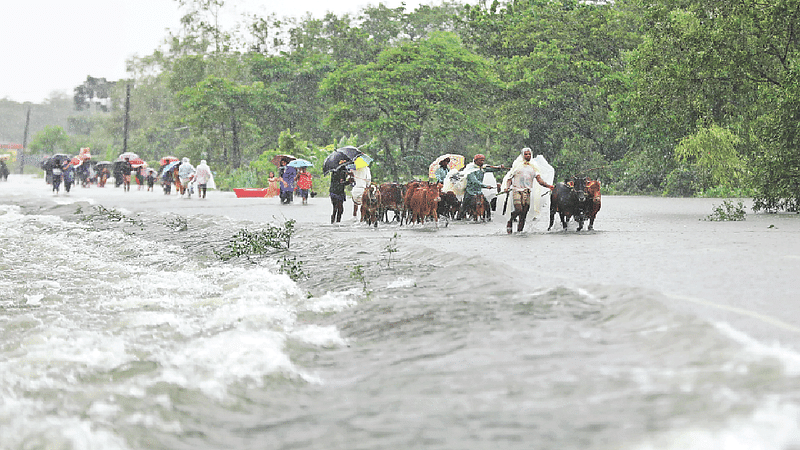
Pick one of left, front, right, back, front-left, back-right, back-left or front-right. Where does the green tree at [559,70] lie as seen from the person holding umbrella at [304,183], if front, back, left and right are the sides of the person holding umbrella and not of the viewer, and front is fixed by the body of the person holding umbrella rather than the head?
back-left

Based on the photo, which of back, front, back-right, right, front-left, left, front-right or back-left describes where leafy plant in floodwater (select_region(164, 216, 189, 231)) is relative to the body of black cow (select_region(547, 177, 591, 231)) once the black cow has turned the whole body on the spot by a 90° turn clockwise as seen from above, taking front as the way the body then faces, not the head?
front-right

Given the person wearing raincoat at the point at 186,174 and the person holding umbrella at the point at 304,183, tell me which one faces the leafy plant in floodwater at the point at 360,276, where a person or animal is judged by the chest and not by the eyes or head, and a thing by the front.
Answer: the person holding umbrella

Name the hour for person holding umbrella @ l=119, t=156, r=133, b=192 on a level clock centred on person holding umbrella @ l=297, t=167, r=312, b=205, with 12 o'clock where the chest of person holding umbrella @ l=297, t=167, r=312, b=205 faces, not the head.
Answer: person holding umbrella @ l=119, t=156, r=133, b=192 is roughly at 5 o'clock from person holding umbrella @ l=297, t=167, r=312, b=205.

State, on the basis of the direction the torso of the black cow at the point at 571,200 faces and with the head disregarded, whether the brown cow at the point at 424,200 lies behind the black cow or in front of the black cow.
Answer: behind

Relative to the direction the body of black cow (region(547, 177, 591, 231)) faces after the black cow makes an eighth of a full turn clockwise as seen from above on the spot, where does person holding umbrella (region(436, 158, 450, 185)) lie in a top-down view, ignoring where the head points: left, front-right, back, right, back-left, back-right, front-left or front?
back-right
